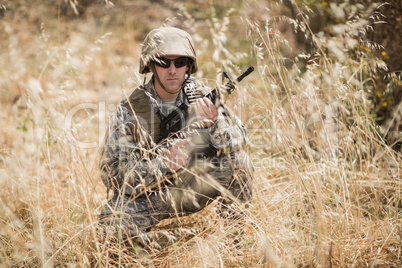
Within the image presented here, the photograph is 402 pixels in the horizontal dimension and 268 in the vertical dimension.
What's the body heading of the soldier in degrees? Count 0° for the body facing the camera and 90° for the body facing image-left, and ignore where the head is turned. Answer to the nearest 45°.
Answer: approximately 315°
